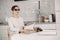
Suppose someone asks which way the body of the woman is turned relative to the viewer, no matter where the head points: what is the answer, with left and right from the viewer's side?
facing the viewer and to the right of the viewer
